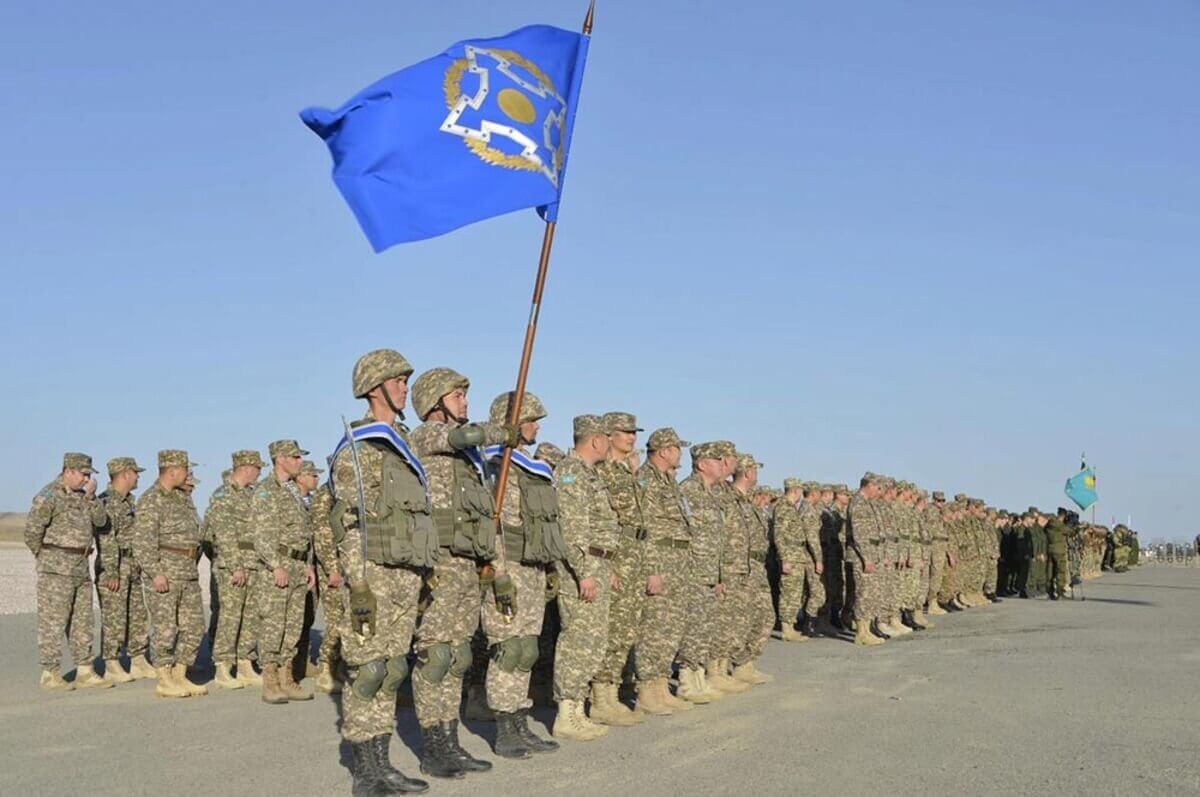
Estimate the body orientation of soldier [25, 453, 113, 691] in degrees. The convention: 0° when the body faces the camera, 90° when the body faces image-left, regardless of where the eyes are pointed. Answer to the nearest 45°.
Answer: approximately 315°

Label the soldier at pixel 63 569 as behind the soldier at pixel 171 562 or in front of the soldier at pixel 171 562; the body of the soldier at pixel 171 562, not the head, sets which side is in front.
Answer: behind

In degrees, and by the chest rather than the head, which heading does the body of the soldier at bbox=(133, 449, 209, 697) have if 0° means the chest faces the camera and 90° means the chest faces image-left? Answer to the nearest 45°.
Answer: approximately 315°

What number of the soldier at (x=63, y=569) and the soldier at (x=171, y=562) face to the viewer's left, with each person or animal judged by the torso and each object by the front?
0

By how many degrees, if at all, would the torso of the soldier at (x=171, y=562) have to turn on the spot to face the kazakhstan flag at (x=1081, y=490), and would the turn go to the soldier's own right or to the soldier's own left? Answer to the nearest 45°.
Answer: approximately 90° to the soldier's own left
